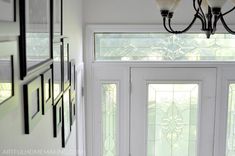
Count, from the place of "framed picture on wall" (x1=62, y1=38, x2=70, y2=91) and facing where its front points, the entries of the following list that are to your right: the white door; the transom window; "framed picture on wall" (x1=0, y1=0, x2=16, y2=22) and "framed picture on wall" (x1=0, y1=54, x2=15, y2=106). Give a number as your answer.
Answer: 2

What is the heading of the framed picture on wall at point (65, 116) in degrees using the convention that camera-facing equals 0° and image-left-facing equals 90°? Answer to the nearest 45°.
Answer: approximately 270°

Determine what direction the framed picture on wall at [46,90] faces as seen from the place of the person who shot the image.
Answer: facing to the right of the viewer

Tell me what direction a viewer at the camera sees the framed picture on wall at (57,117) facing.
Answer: facing to the right of the viewer

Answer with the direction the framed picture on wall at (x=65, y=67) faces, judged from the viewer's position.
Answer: facing to the right of the viewer

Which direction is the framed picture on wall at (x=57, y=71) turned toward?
to the viewer's right

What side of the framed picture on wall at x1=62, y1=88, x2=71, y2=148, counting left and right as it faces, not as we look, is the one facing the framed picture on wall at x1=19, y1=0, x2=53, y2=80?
right
